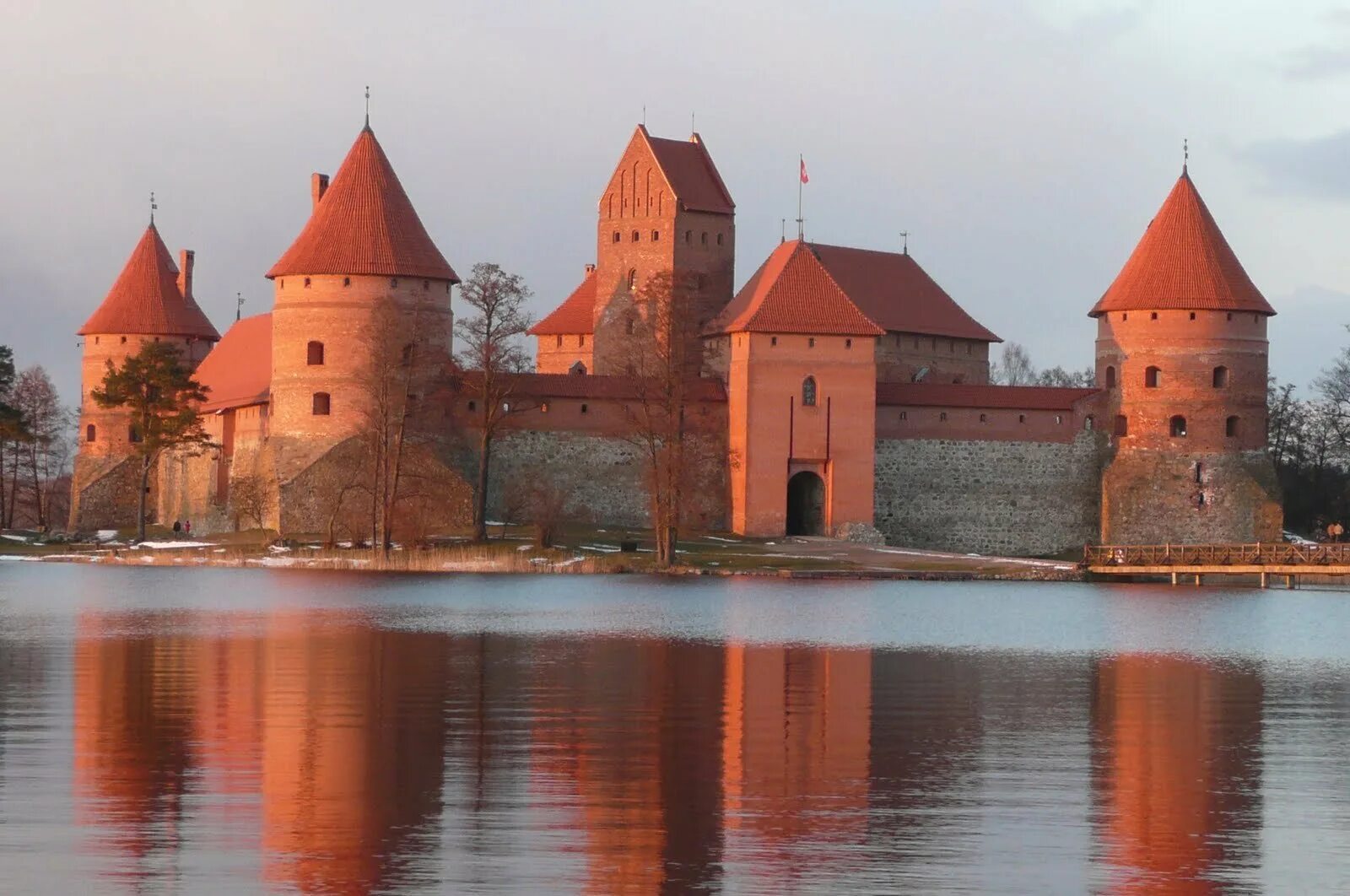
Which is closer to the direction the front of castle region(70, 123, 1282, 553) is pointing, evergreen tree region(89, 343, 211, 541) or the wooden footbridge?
the wooden footbridge

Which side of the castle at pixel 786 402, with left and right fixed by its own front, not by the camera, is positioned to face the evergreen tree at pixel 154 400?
right

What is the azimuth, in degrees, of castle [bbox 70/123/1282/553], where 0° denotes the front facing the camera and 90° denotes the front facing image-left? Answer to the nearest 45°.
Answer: approximately 0°

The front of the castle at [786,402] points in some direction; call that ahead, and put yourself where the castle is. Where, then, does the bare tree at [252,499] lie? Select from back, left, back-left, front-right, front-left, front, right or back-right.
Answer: right

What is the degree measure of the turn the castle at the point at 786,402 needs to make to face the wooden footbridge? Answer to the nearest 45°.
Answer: approximately 45° to its left
